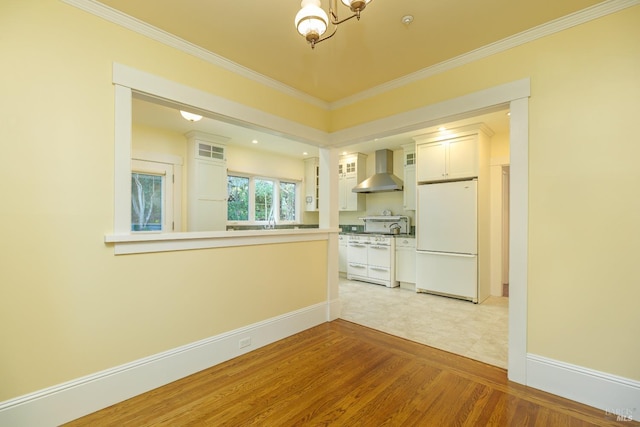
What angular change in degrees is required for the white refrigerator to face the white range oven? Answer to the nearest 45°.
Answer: approximately 45° to its right

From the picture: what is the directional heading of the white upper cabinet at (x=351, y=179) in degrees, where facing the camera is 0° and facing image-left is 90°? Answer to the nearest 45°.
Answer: approximately 45°

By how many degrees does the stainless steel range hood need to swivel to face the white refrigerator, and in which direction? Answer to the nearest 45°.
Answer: approximately 90° to its left

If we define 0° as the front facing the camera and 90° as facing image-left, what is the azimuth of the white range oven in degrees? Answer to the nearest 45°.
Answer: approximately 45°

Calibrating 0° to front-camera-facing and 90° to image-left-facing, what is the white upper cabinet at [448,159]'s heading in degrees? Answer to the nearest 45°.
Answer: approximately 45°

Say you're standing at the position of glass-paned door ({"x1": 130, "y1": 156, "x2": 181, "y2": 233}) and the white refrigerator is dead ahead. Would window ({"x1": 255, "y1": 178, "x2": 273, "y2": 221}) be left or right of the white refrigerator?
left

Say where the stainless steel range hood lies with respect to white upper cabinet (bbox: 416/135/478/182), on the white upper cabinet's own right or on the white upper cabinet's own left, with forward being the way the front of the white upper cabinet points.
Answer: on the white upper cabinet's own right
